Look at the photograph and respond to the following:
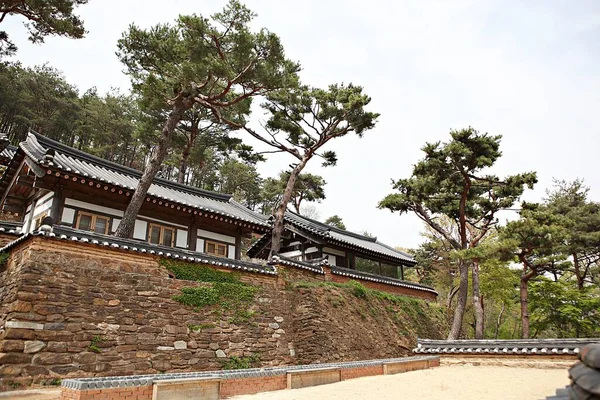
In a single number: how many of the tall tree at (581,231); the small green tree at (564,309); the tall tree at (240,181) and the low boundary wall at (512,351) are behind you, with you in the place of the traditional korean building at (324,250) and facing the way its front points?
1

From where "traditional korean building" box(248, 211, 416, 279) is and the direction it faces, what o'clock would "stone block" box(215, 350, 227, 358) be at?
The stone block is roughly at 2 o'clock from the traditional korean building.

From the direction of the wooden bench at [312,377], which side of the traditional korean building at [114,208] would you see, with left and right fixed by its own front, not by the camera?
front

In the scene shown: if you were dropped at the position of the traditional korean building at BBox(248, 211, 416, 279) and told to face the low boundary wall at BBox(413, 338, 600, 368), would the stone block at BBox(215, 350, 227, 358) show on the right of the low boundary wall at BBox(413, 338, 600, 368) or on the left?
right

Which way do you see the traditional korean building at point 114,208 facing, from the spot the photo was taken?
facing the viewer and to the right of the viewer

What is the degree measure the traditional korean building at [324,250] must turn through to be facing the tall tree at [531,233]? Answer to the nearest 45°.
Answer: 0° — it already faces it

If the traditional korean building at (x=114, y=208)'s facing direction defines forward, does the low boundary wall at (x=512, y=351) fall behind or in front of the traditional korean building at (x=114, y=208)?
in front
